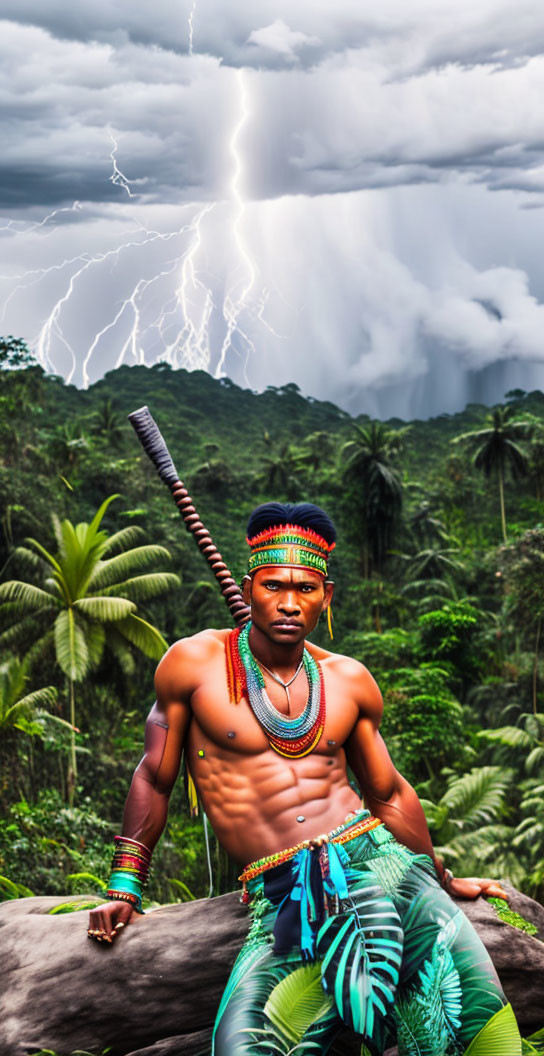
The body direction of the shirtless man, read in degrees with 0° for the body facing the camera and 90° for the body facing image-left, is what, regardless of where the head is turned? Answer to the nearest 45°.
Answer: approximately 0°

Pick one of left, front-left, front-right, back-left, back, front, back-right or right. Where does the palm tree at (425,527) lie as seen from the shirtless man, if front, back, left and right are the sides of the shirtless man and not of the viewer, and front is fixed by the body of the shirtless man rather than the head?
back

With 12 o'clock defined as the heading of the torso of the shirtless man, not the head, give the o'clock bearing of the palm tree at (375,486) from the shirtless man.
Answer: The palm tree is roughly at 6 o'clock from the shirtless man.

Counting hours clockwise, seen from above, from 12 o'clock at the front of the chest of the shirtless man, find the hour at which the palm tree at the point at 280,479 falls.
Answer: The palm tree is roughly at 6 o'clock from the shirtless man.

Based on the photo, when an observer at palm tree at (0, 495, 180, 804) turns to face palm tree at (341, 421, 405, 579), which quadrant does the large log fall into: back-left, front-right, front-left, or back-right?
back-right

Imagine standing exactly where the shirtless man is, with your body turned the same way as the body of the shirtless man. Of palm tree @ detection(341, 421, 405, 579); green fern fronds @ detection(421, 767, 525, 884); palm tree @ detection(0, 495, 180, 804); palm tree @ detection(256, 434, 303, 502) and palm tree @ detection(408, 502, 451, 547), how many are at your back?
5

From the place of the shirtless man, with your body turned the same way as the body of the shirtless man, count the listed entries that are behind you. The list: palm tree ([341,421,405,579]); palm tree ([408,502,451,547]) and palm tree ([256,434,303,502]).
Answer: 3

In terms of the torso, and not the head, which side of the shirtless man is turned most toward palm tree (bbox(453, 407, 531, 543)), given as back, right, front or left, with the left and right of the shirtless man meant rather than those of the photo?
back

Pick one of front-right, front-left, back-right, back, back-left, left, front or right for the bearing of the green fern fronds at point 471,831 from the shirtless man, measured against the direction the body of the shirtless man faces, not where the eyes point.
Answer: back
